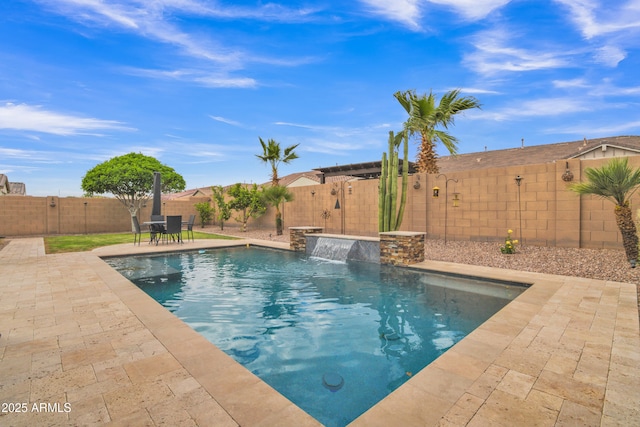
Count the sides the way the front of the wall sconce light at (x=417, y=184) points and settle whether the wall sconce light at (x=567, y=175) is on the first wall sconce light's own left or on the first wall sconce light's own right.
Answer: on the first wall sconce light's own left

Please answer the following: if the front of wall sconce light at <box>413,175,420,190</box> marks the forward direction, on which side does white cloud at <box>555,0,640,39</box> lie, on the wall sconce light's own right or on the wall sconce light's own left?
on the wall sconce light's own left

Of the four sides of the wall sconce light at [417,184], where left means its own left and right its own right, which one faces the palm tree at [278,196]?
right

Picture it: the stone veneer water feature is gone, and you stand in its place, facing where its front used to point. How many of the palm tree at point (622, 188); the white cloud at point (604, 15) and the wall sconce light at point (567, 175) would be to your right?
0

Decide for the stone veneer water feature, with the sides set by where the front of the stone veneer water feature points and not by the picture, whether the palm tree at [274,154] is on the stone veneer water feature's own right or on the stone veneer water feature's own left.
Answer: on the stone veneer water feature's own right

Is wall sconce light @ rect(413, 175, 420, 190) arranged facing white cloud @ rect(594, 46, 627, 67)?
no

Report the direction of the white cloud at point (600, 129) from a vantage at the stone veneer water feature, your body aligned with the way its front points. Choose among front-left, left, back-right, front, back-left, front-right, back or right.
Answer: back

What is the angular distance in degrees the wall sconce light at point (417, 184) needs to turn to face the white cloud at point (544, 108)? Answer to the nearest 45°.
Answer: approximately 180°

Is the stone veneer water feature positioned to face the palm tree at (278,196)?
no

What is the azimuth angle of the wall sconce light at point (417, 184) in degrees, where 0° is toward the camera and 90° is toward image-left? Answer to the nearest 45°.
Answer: approximately 45°

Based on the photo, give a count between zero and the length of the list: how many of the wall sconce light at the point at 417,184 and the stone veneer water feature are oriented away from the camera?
0

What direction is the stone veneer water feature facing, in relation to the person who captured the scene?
facing the viewer and to the left of the viewer

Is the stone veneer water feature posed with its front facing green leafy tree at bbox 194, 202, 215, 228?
no

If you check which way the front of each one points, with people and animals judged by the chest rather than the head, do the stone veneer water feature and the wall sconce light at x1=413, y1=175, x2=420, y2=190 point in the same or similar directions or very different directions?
same or similar directions
